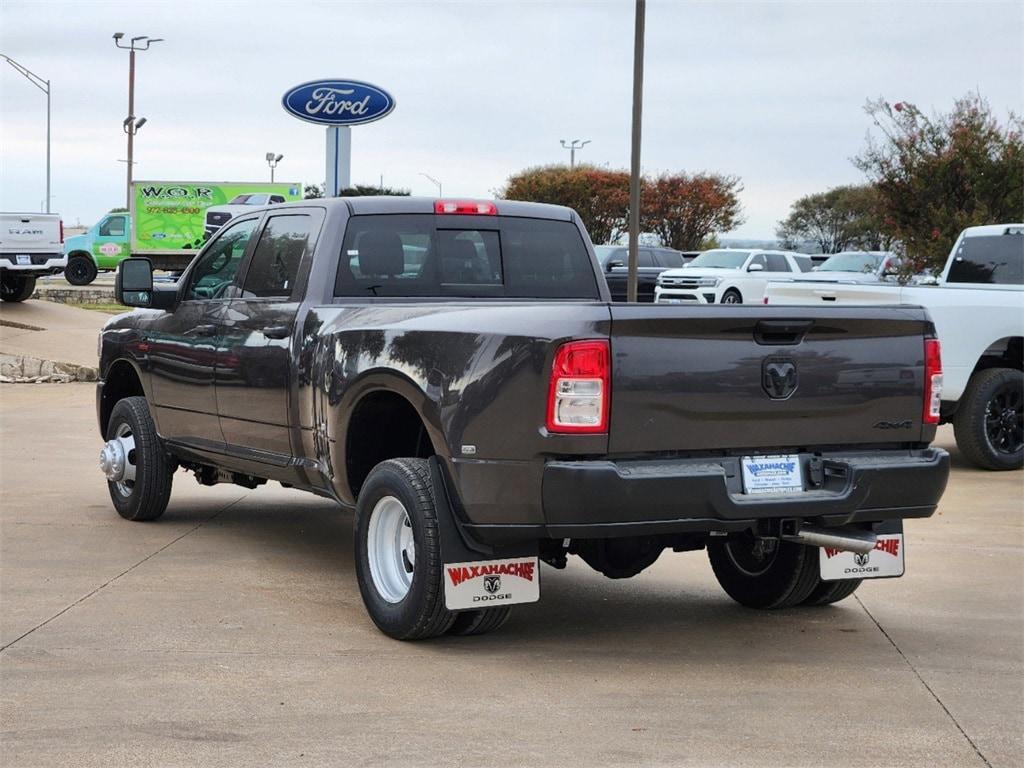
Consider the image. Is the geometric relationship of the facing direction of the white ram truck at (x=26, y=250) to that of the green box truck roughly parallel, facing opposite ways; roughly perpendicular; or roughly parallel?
roughly perpendicular

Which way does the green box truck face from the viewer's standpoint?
to the viewer's left

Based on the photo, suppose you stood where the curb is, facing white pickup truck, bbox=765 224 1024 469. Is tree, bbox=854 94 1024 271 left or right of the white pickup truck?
left

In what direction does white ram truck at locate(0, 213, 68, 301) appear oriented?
away from the camera

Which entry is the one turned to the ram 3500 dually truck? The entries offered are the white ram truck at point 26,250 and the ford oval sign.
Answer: the ford oval sign

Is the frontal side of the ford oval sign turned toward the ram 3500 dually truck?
yes

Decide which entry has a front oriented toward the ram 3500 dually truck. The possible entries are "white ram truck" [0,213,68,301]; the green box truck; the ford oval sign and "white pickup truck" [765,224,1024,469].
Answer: the ford oval sign

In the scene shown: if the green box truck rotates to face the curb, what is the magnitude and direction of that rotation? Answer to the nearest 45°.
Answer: approximately 90° to its left

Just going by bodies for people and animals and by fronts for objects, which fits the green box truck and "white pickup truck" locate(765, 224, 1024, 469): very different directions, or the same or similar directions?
very different directions

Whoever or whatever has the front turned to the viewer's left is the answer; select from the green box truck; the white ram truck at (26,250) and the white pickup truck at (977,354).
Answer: the green box truck

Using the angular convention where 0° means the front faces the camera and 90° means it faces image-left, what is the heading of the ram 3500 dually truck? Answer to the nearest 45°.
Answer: approximately 135°

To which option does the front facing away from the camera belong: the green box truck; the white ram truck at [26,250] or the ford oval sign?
the white ram truck

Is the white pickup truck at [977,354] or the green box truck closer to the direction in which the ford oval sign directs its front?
the white pickup truck

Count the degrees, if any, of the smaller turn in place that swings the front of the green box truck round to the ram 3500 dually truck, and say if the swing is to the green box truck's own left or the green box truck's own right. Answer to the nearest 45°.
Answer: approximately 90° to the green box truck's own left
